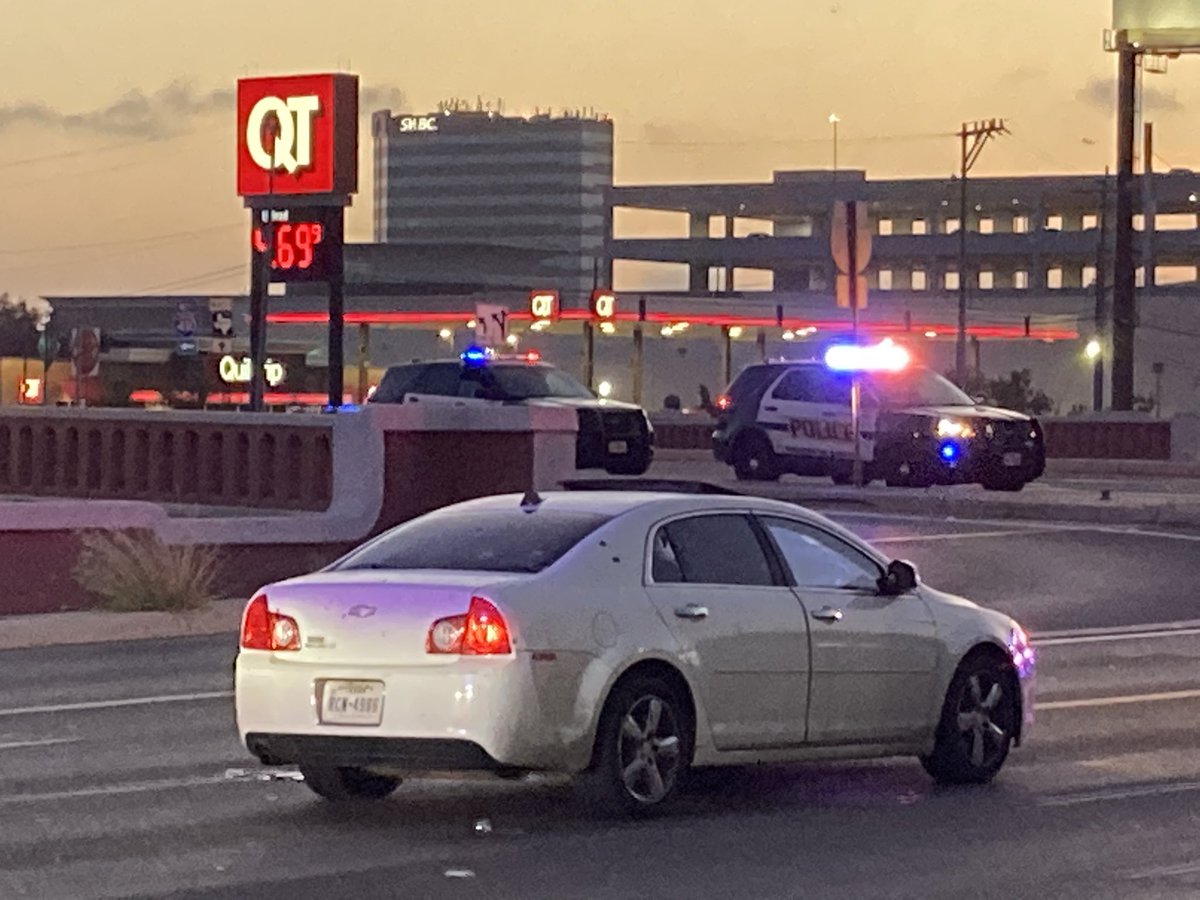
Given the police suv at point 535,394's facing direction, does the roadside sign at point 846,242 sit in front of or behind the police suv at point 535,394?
in front

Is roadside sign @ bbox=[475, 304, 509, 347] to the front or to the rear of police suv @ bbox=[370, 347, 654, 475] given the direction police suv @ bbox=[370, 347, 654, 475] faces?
to the rear

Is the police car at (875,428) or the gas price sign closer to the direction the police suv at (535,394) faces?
the police car

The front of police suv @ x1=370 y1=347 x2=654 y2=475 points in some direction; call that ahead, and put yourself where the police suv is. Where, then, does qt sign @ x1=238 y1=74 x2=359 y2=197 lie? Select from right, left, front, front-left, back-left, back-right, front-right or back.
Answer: back

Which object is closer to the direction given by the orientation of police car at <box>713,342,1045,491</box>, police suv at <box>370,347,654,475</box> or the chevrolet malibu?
the chevrolet malibu

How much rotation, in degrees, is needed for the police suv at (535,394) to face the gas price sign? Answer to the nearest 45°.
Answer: approximately 180°

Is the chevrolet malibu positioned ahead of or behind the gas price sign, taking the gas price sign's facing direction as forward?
ahead

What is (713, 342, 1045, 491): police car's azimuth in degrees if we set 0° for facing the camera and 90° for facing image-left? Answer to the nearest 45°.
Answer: approximately 315°

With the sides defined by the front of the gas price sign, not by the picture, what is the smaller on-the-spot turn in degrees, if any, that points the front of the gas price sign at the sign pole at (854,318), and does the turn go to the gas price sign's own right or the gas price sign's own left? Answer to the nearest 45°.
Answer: approximately 45° to the gas price sign's own left

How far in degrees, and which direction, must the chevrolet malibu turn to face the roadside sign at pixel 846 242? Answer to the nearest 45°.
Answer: approximately 45° to its left

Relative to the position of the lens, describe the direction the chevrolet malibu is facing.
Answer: facing away from the viewer and to the right of the viewer

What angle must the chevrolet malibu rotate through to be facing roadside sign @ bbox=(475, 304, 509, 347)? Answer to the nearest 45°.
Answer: approximately 45° to its left

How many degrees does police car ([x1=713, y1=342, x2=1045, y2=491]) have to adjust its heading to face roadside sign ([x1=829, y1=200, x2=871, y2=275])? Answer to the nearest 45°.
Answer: approximately 45° to its right

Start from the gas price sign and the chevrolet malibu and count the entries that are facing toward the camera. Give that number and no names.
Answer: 1
